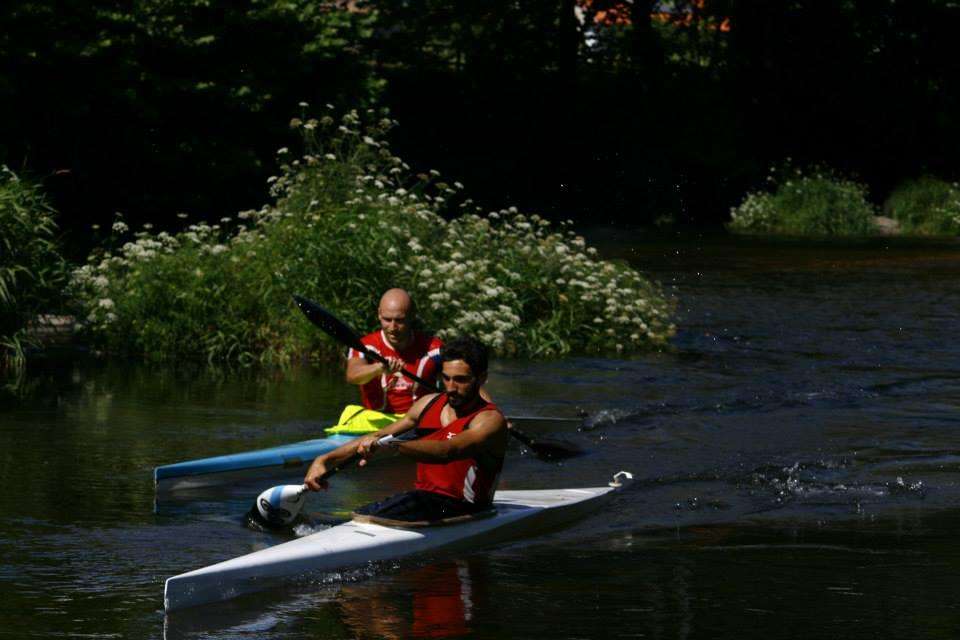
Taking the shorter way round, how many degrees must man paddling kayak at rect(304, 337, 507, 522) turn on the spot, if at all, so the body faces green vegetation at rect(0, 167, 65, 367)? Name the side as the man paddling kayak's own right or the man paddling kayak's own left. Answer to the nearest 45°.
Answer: approximately 90° to the man paddling kayak's own right

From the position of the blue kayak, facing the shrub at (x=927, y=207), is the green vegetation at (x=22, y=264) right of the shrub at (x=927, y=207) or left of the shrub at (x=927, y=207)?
left

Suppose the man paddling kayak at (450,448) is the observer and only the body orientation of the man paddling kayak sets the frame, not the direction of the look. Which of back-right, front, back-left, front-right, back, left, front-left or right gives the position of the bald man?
back-right

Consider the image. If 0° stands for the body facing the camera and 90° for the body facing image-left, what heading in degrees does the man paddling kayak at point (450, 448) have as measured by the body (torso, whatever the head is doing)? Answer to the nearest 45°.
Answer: approximately 45°

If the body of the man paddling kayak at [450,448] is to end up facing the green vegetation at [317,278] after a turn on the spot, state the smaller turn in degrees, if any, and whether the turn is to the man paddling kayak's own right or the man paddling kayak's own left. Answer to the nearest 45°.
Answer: approximately 135° to the man paddling kayak's own right

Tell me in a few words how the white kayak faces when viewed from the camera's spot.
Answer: facing the viewer and to the left of the viewer

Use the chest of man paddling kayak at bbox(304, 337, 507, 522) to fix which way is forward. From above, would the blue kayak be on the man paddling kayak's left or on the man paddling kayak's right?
on the man paddling kayak's right

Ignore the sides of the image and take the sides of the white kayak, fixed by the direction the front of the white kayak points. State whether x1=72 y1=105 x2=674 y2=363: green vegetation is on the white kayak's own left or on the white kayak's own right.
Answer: on the white kayak's own right

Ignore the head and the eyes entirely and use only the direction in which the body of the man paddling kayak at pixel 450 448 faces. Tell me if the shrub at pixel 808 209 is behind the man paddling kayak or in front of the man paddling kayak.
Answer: behind

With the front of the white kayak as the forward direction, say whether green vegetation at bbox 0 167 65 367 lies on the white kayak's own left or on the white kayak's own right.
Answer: on the white kayak's own right
